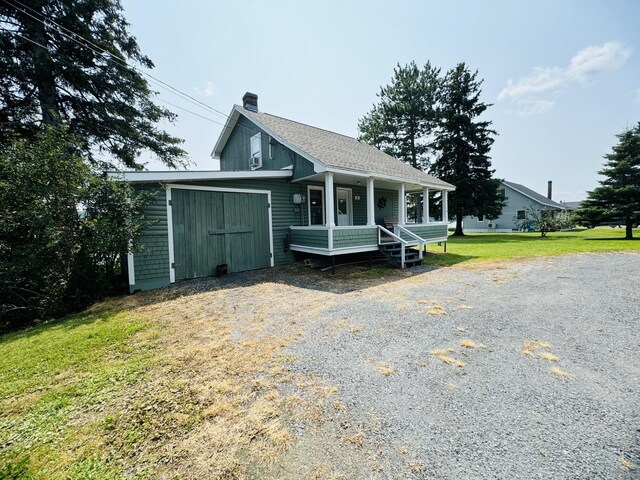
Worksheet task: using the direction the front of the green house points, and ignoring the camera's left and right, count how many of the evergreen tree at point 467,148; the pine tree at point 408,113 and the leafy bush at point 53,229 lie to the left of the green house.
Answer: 2

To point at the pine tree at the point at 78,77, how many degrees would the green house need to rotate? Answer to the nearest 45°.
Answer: approximately 135° to its right

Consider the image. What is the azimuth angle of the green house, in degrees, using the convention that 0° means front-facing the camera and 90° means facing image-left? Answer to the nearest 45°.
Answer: approximately 315°

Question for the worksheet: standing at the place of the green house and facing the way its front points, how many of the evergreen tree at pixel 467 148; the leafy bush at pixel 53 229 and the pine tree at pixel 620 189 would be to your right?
1

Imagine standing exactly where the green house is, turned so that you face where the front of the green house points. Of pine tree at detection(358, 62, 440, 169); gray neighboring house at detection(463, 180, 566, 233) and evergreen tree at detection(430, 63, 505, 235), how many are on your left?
3

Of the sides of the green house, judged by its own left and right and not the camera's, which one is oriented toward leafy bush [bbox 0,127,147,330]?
right

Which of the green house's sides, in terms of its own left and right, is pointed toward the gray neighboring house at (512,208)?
left

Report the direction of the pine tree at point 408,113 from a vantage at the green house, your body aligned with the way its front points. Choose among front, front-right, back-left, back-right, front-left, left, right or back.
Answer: left

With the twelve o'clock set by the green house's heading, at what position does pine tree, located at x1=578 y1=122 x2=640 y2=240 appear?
The pine tree is roughly at 10 o'clock from the green house.

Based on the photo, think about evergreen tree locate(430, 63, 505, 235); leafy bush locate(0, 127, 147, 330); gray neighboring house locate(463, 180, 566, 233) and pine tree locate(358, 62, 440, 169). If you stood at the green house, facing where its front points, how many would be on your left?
3
